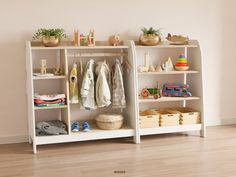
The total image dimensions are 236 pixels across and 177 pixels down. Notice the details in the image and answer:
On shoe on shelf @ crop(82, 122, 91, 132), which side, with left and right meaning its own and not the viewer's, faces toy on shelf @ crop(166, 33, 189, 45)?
left

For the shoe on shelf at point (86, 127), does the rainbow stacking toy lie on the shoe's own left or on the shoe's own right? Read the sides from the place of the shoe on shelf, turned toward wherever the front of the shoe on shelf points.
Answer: on the shoe's own left

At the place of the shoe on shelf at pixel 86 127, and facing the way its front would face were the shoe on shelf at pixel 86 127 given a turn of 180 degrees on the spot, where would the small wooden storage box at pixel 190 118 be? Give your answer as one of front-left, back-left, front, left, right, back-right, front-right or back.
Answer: right

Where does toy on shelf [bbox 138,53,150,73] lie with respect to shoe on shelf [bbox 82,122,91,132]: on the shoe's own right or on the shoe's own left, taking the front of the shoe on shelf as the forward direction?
on the shoe's own left

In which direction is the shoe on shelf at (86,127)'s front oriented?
toward the camera
